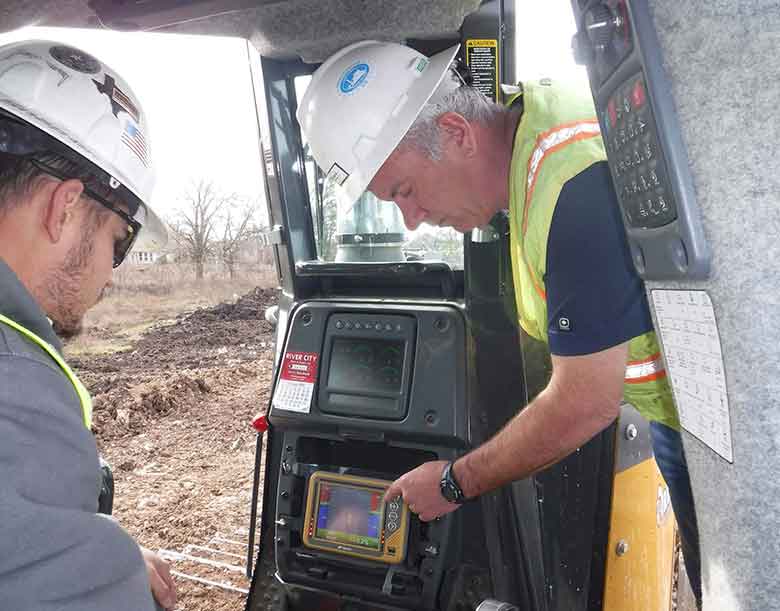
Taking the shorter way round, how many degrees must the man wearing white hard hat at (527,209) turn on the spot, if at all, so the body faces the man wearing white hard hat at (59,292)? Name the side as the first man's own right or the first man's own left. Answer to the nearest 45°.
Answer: approximately 45° to the first man's own left

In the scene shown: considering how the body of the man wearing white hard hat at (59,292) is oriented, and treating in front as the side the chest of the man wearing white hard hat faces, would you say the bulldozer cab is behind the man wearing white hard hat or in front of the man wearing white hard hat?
in front

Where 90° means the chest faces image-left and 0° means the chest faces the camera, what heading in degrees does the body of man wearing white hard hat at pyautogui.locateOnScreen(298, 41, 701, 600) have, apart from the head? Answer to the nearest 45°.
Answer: approximately 90°

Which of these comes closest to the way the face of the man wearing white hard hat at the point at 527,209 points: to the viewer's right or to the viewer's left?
to the viewer's left

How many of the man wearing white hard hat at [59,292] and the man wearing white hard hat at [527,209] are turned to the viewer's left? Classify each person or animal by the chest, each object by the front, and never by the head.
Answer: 1

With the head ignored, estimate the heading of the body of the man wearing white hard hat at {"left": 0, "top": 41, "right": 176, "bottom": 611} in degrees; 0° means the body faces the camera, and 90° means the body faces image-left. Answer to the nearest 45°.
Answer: approximately 270°

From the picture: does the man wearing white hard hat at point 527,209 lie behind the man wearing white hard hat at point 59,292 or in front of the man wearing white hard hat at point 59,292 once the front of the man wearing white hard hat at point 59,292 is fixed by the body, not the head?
in front

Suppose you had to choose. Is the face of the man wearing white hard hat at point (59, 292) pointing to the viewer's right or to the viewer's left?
to the viewer's right
